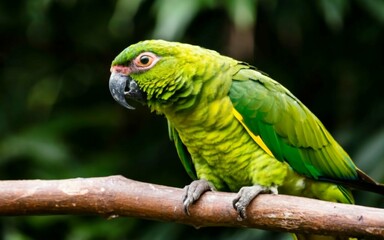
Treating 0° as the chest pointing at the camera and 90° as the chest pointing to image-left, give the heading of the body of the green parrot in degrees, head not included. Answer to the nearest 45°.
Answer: approximately 45°
